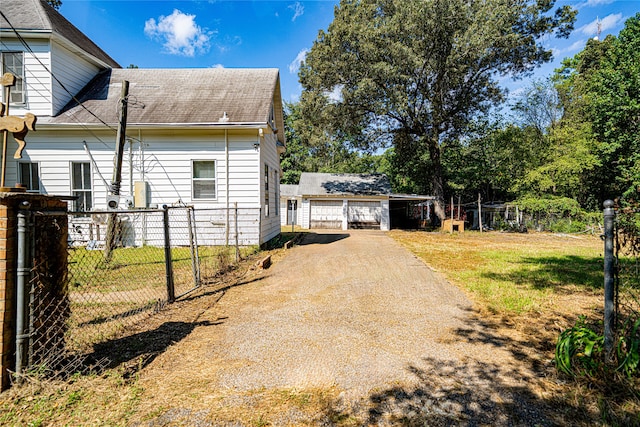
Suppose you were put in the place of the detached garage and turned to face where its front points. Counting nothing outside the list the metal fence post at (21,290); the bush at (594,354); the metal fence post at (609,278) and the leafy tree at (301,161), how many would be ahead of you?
3

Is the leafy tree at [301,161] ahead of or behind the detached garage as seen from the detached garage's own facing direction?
behind

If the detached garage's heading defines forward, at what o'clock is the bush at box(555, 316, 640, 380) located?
The bush is roughly at 12 o'clock from the detached garage.

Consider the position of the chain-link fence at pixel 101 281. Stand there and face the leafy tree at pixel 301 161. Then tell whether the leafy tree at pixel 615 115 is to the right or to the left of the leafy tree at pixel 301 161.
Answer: right

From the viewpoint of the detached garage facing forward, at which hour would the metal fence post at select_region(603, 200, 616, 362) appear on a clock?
The metal fence post is roughly at 12 o'clock from the detached garage.

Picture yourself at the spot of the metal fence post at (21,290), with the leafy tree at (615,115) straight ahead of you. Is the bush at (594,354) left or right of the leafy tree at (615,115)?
right

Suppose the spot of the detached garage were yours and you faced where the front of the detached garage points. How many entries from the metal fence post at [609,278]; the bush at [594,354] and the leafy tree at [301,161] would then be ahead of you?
2

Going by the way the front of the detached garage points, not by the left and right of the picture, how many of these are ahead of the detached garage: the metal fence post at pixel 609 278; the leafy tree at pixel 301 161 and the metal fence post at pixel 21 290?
2

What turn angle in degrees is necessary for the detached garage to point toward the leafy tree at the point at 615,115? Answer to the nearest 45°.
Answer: approximately 90° to its left

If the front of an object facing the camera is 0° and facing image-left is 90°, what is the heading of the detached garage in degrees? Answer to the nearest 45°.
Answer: approximately 0°

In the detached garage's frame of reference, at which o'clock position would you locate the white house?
The white house is roughly at 1 o'clock from the detached garage.
